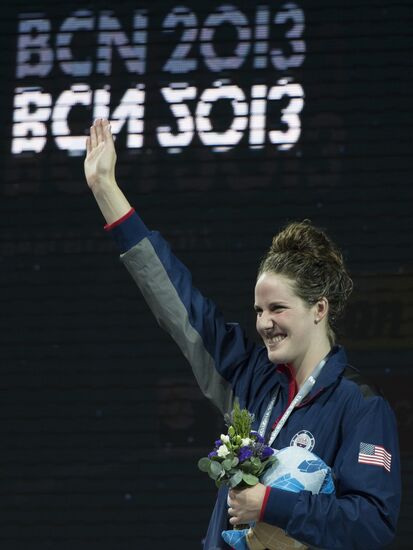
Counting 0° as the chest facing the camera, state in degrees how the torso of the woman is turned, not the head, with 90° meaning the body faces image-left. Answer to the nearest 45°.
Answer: approximately 45°

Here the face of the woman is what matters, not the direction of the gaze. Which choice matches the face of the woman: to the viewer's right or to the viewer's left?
to the viewer's left
